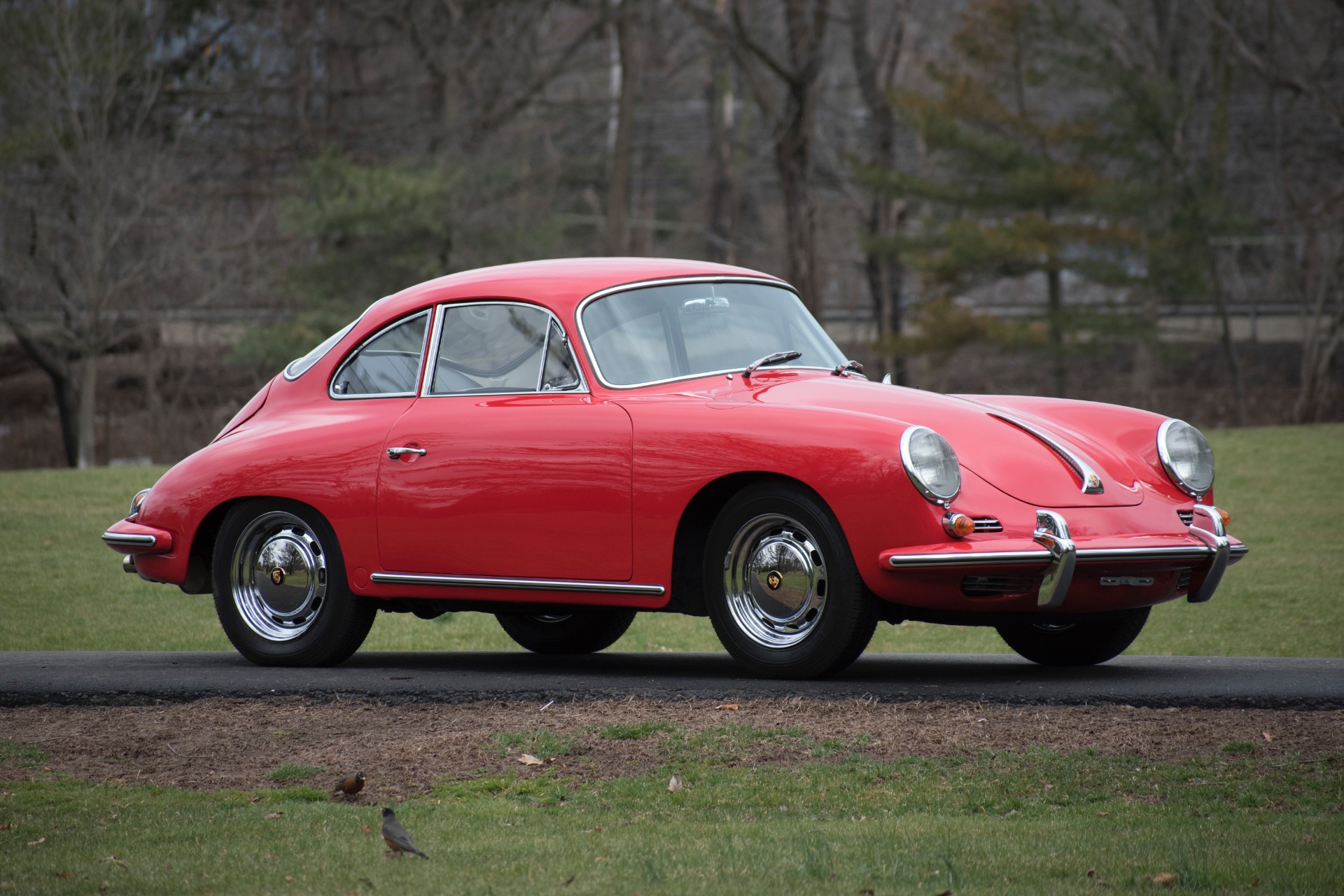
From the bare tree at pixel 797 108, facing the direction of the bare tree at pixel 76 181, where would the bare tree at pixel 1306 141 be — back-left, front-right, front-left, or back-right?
back-right

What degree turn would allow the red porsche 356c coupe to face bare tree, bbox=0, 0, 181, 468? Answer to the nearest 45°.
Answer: approximately 180°

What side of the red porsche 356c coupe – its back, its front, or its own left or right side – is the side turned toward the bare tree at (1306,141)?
left

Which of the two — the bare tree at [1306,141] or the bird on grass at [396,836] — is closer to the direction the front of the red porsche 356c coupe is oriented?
the bird on grass

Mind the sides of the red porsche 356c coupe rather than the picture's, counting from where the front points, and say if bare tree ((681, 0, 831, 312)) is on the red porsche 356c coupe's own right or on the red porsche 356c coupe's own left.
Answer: on the red porsche 356c coupe's own left

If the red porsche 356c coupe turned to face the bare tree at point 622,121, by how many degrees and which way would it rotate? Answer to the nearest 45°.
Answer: approximately 135° to its left

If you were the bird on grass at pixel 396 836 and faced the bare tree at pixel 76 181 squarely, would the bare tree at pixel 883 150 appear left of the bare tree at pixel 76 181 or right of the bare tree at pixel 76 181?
right

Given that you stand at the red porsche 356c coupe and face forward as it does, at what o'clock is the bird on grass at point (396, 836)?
The bird on grass is roughly at 2 o'clock from the red porsche 356c coupe.

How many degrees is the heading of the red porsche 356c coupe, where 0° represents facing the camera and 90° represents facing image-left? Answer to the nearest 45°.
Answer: approximately 315°

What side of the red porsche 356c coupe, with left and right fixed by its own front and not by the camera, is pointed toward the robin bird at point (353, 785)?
right

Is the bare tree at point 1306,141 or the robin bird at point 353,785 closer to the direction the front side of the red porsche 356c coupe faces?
the robin bird
